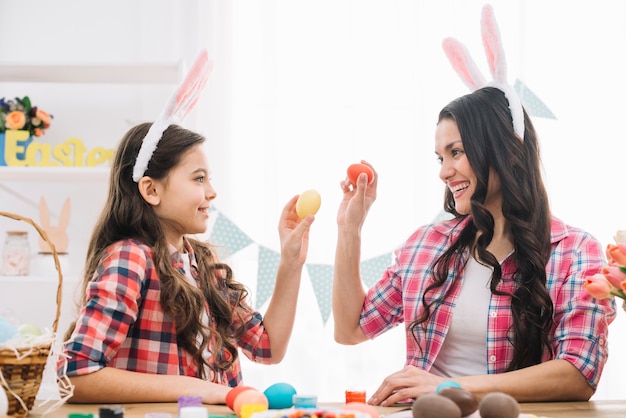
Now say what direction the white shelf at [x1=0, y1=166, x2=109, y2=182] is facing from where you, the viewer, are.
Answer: facing the viewer

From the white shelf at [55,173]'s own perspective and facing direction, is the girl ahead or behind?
ahead

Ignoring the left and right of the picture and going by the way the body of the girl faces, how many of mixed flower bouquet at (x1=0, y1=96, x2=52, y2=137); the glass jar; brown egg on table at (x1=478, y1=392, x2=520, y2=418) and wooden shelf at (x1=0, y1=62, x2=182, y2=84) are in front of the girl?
1

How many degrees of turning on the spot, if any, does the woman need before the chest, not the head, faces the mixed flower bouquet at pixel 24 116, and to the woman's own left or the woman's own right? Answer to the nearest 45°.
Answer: approximately 45° to the woman's own right

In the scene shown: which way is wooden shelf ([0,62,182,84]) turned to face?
toward the camera

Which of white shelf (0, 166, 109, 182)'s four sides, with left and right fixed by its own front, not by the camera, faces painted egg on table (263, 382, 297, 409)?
front

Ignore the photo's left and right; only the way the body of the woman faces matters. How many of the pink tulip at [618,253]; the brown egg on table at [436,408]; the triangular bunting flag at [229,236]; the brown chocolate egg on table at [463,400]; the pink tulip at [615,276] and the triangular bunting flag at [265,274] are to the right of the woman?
2

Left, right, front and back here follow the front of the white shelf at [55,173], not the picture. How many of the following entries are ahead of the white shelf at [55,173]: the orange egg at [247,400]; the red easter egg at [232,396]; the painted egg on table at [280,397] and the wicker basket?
4

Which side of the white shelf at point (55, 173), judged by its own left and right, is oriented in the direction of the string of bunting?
left

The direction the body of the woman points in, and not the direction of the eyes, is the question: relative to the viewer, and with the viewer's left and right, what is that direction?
facing the viewer and to the left of the viewer

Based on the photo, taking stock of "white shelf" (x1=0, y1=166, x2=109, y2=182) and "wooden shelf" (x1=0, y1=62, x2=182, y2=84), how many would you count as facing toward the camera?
2

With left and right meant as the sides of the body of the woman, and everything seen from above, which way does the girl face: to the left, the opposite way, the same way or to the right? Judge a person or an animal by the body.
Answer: to the left

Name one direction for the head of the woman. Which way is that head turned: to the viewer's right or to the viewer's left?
to the viewer's left

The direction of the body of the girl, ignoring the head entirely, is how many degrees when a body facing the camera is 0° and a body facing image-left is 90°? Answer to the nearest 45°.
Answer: approximately 315°

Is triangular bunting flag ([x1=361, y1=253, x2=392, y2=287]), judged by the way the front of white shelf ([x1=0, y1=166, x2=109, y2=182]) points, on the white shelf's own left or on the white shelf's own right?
on the white shelf's own left

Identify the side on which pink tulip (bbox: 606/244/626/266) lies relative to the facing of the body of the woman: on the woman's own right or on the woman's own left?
on the woman's own left

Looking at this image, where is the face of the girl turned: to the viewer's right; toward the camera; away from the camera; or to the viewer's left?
to the viewer's right
